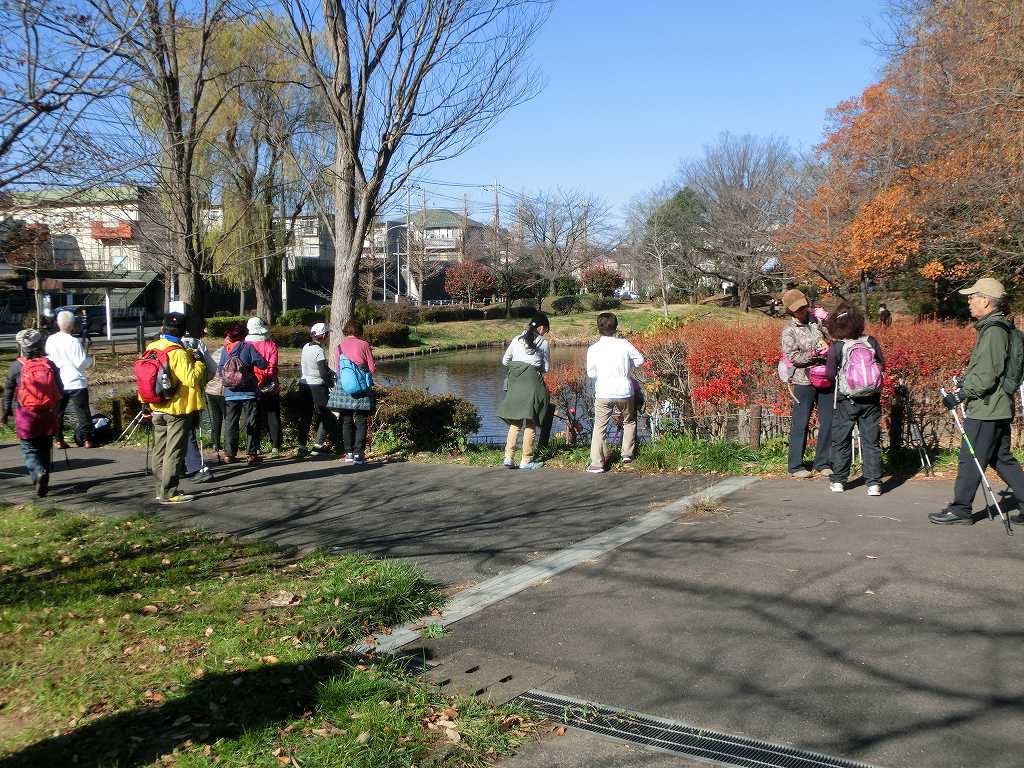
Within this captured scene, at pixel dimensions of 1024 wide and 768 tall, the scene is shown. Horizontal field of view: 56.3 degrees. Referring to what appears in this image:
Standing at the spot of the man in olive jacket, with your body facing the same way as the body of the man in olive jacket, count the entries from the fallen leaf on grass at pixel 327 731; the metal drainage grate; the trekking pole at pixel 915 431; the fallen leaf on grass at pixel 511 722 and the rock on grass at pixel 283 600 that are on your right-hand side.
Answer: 1

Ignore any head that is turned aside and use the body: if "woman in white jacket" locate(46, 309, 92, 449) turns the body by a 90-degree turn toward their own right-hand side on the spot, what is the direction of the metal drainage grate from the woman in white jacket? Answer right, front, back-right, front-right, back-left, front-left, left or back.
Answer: right

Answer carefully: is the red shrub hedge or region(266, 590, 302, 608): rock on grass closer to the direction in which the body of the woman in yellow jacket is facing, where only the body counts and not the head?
the red shrub hedge

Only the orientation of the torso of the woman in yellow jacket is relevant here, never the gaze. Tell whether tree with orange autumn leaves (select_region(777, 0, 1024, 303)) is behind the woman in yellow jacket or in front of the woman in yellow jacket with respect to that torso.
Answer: in front

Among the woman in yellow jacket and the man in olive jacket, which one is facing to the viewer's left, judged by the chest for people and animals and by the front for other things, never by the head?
the man in olive jacket

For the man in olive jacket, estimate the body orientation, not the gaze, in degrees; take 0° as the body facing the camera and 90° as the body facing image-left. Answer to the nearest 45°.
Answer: approximately 90°

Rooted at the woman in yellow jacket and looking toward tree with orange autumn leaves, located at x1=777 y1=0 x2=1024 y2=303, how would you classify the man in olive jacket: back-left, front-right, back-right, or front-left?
front-right

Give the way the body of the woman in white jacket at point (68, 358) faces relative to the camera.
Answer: away from the camera

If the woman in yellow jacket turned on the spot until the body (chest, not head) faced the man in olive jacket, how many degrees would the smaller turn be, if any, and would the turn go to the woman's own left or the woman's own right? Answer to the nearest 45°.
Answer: approximately 45° to the woman's own right

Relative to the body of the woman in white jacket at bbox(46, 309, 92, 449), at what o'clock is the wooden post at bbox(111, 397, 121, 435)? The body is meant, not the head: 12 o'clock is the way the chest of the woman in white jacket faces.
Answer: The wooden post is roughly at 1 o'clock from the woman in white jacket.

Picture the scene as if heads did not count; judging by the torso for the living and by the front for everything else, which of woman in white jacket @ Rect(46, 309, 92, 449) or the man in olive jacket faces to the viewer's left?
the man in olive jacket

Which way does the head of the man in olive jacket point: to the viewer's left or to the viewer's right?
to the viewer's left

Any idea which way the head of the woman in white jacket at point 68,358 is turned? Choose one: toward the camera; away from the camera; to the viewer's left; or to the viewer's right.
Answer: away from the camera

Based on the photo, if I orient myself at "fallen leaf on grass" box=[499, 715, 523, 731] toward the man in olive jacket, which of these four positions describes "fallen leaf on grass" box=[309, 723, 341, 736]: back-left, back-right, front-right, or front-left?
back-left

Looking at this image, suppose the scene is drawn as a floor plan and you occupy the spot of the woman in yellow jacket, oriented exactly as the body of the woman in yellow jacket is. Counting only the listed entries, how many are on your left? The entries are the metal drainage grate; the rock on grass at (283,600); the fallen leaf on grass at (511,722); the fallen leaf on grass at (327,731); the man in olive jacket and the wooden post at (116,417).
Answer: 1
